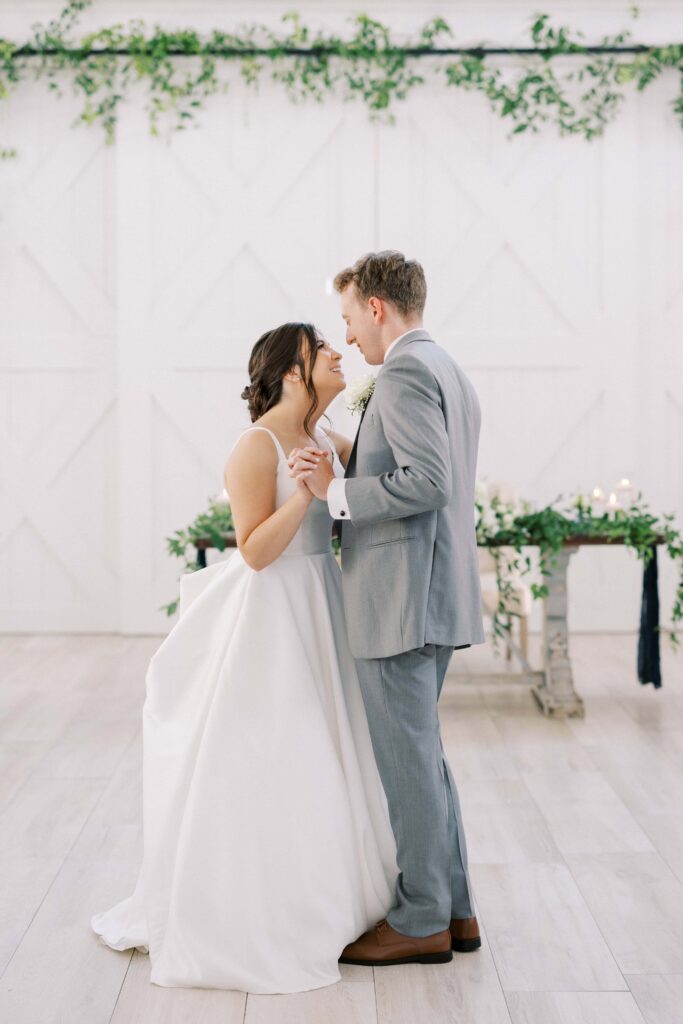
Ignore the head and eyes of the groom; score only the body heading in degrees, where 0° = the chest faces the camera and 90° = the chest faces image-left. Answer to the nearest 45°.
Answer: approximately 90°

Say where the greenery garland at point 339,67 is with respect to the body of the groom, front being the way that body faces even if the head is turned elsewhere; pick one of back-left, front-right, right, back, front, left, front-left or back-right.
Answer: right

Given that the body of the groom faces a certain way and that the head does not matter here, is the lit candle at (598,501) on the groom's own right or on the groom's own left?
on the groom's own right

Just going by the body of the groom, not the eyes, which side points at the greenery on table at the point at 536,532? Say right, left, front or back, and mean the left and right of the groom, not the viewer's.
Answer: right

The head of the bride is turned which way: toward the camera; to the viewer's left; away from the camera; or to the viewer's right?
to the viewer's right

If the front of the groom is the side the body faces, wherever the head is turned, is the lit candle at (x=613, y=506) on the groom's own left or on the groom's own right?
on the groom's own right

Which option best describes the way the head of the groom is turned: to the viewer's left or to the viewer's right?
to the viewer's left

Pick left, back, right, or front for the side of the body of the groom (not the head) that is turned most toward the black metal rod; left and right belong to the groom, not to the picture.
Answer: right
